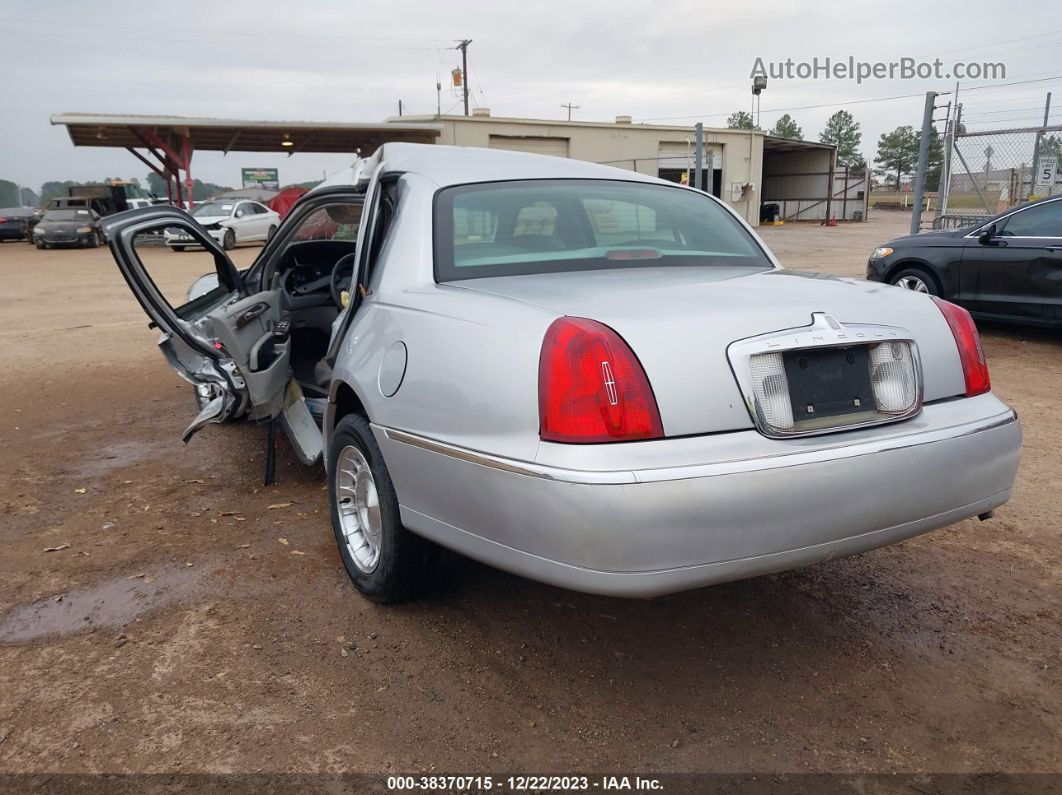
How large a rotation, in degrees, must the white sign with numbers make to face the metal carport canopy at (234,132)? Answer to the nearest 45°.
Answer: approximately 90° to its right

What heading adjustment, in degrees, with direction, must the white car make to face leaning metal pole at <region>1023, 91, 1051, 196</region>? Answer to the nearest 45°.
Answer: approximately 90° to its left

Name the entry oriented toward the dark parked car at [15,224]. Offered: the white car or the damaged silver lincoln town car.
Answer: the damaged silver lincoln town car

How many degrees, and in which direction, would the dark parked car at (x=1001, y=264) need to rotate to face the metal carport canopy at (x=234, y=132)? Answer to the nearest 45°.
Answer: approximately 45° to its right

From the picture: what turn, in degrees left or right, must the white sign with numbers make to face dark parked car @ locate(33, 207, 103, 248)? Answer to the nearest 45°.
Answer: approximately 90° to its right

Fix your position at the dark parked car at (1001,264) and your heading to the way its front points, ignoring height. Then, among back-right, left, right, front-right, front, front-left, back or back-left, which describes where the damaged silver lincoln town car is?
left

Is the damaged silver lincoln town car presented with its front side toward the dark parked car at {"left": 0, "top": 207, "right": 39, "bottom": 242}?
yes

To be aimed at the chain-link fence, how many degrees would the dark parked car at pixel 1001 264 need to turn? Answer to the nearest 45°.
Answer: approximately 90° to its right

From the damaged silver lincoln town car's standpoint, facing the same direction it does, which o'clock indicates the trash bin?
The trash bin is roughly at 2 o'clock from the damaged silver lincoln town car.

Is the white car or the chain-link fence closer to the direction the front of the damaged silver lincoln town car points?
the white car

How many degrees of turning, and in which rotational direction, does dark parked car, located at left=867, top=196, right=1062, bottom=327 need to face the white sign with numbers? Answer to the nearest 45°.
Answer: approximately 90° to its right

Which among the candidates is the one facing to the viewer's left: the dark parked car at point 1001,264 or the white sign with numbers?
the dark parked car

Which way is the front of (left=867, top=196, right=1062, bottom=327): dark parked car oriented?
to the viewer's left

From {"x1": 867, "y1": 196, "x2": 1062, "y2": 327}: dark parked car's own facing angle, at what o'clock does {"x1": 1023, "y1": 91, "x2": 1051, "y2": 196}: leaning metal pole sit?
The leaning metal pole is roughly at 3 o'clock from the dark parked car.

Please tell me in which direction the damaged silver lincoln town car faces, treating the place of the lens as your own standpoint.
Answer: facing away from the viewer and to the left of the viewer
